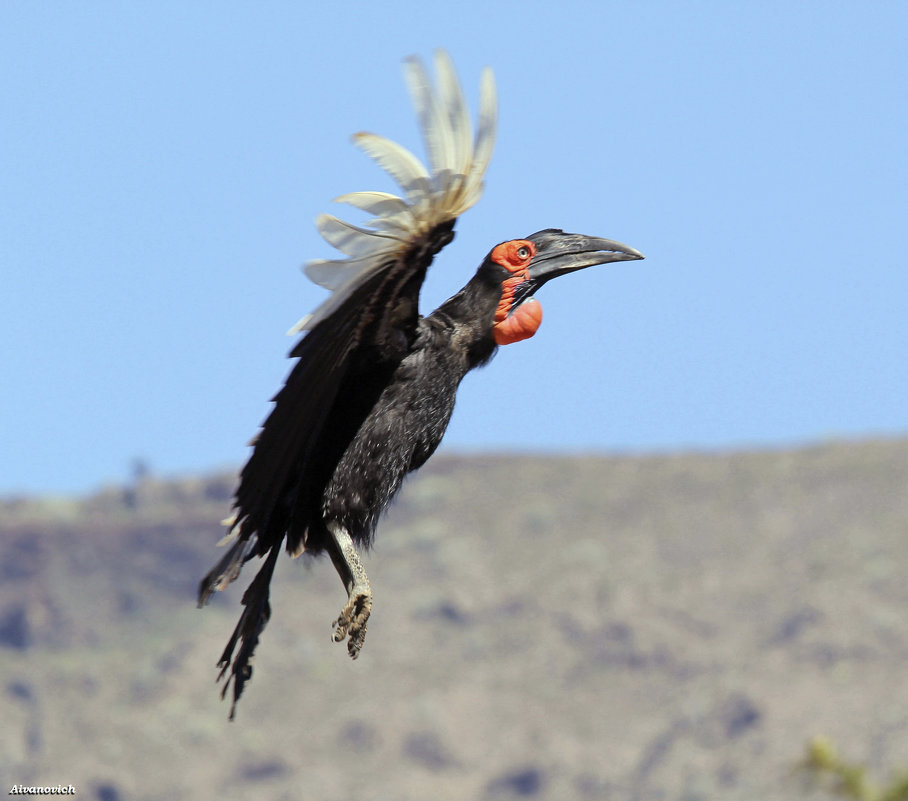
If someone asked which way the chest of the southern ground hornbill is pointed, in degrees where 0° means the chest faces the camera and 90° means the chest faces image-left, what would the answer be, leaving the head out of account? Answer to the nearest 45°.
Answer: approximately 270°
